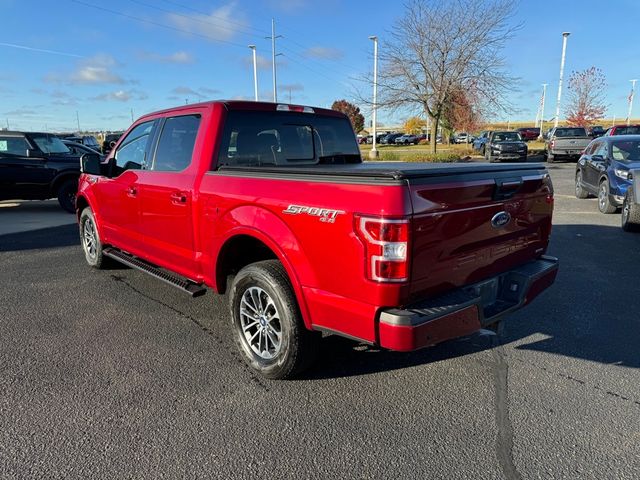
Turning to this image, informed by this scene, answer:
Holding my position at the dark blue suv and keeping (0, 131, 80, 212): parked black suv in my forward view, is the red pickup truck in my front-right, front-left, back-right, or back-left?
front-left

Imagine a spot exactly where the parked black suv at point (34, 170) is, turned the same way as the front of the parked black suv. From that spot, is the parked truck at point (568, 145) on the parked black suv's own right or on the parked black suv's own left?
on the parked black suv's own left

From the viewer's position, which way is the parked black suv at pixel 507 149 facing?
facing the viewer

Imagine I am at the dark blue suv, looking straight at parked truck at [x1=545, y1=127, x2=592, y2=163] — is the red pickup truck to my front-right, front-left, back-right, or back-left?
back-left

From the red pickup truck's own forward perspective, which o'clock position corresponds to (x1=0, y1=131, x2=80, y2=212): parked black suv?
The parked black suv is roughly at 12 o'clock from the red pickup truck.

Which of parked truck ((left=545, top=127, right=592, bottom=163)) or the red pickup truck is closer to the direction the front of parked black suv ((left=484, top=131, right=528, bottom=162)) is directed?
the red pickup truck

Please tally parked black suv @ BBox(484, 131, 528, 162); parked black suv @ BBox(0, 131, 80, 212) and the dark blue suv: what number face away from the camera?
0

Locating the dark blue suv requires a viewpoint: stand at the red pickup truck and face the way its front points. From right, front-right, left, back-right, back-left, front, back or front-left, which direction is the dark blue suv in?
right

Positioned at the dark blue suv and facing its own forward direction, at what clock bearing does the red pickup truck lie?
The red pickup truck is roughly at 2 o'clock from the dark blue suv.
